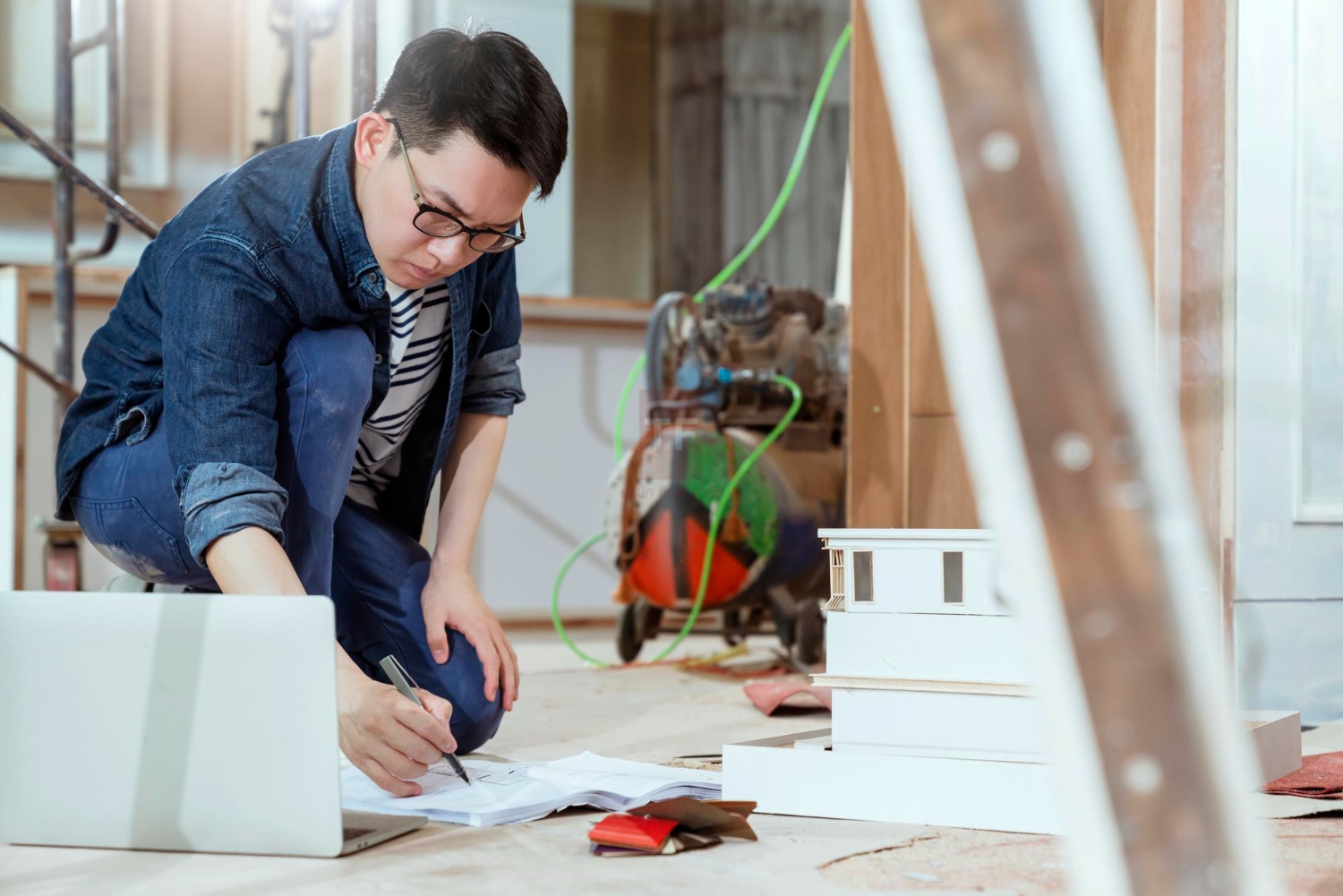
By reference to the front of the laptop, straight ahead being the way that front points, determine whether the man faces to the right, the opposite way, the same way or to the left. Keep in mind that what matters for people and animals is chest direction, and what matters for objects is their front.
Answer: to the right

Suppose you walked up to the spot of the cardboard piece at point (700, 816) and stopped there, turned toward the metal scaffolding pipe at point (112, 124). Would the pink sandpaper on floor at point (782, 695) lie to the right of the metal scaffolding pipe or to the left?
right

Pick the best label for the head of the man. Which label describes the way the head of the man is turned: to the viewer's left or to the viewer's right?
to the viewer's right

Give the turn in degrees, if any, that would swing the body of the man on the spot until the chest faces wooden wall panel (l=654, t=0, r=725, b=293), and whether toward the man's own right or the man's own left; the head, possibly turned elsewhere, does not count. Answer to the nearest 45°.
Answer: approximately 135° to the man's own left

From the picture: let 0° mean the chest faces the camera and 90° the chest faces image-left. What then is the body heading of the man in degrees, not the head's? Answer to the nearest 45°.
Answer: approximately 315°

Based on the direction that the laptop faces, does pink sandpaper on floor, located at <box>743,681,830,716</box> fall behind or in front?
in front
